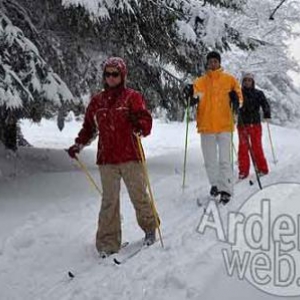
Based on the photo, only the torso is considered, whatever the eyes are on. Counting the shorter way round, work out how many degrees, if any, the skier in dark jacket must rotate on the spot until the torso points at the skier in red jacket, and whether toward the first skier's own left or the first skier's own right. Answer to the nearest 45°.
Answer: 0° — they already face them

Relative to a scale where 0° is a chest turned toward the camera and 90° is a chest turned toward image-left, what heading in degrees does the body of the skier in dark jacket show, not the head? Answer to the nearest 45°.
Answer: approximately 0°
